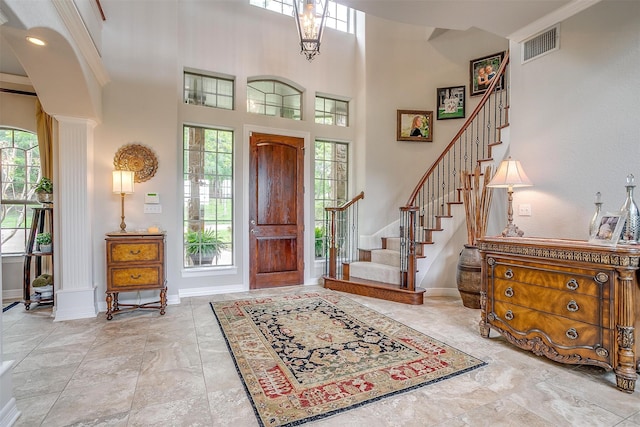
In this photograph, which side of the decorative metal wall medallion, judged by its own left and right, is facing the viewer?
front

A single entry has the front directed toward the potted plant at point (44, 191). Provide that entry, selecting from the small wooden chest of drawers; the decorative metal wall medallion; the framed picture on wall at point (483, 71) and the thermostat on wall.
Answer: the framed picture on wall

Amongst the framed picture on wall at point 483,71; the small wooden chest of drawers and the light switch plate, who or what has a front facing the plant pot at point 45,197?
the framed picture on wall

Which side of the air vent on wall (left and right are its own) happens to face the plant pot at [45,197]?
front

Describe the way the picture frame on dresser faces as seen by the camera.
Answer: facing the viewer and to the left of the viewer

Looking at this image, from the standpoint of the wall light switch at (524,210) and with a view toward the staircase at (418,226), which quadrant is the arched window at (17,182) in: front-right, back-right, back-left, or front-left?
front-left

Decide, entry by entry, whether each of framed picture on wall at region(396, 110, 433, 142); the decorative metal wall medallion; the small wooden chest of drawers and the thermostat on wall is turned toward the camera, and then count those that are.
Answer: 4

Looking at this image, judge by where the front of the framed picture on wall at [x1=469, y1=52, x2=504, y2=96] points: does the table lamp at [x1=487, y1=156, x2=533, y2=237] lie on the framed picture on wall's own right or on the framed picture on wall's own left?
on the framed picture on wall's own left

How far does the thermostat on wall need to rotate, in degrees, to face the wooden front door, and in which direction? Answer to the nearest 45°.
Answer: approximately 90° to its left

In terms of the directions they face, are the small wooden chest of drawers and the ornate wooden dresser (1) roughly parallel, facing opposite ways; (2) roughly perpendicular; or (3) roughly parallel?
roughly perpendicular

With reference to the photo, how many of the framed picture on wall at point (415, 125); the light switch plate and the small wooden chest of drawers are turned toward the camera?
3

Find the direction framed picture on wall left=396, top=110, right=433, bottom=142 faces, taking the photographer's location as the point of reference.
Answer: facing the viewer
